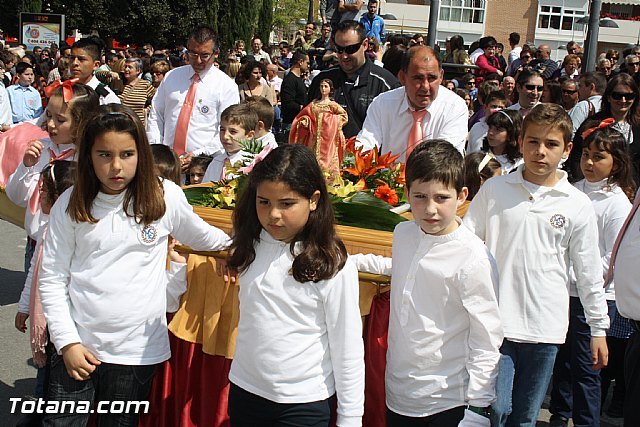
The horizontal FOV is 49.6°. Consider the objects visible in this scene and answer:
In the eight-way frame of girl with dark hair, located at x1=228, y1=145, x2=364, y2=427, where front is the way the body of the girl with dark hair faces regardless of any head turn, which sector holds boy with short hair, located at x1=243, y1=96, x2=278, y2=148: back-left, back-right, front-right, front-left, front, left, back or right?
back-right

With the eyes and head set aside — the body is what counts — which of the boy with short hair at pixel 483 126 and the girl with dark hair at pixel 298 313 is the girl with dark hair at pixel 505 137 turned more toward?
the girl with dark hair

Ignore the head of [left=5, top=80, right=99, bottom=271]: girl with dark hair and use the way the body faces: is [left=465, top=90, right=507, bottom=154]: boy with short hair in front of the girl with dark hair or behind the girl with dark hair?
behind

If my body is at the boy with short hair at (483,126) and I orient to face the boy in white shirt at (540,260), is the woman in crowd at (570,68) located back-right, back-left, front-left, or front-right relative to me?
back-left

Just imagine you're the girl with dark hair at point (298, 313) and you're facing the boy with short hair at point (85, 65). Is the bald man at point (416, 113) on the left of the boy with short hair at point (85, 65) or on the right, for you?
right

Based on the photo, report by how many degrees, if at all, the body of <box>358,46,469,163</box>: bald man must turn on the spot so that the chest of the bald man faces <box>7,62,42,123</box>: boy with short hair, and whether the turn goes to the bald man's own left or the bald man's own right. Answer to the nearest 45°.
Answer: approximately 135° to the bald man's own right

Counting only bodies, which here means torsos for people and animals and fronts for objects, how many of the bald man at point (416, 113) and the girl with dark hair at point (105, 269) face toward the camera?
2

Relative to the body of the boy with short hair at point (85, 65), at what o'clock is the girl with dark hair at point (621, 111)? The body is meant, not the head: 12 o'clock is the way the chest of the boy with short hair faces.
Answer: The girl with dark hair is roughly at 8 o'clock from the boy with short hair.

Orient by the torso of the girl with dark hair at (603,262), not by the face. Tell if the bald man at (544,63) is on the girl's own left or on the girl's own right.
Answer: on the girl's own right

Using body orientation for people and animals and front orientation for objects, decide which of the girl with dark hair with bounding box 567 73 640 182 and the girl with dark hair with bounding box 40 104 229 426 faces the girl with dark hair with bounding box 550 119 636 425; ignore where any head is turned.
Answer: the girl with dark hair with bounding box 567 73 640 182
